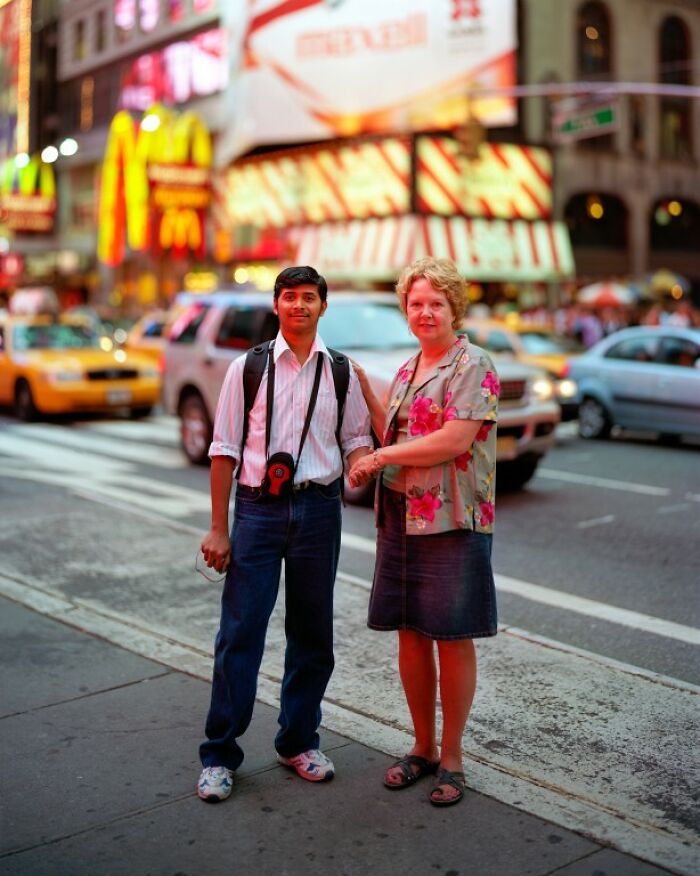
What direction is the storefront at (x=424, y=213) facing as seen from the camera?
toward the camera

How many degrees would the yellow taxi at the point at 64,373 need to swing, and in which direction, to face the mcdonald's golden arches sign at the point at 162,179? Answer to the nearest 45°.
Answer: approximately 135° to its left

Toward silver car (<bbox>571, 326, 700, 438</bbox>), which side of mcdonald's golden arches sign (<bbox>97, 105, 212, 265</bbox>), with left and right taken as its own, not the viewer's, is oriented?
front

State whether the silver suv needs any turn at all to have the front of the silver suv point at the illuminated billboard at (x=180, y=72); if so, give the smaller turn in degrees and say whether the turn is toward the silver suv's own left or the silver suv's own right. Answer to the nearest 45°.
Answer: approximately 135° to the silver suv's own left

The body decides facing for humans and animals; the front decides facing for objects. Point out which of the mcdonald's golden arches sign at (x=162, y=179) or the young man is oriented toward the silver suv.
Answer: the mcdonald's golden arches sign

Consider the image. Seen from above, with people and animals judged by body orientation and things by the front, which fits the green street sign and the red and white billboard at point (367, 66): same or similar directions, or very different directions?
same or similar directions

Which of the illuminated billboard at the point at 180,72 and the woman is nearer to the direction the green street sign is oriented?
the woman

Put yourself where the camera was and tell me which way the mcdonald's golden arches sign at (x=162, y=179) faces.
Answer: facing the viewer

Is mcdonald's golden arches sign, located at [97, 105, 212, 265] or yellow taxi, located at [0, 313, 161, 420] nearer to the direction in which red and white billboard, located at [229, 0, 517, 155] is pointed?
the yellow taxi

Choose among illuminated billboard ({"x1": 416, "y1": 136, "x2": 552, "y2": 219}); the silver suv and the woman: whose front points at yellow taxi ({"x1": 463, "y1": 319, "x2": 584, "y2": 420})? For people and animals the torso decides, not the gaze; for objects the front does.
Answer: the illuminated billboard

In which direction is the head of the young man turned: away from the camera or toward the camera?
toward the camera

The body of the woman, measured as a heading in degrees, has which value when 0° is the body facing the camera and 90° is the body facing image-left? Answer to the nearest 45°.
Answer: approximately 45°

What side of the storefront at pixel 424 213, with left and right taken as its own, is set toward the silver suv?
front

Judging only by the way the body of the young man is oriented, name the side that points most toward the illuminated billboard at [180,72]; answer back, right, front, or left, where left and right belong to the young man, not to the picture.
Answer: back

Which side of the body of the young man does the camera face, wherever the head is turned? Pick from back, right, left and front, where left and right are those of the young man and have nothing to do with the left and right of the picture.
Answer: front

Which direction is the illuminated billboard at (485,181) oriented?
toward the camera
